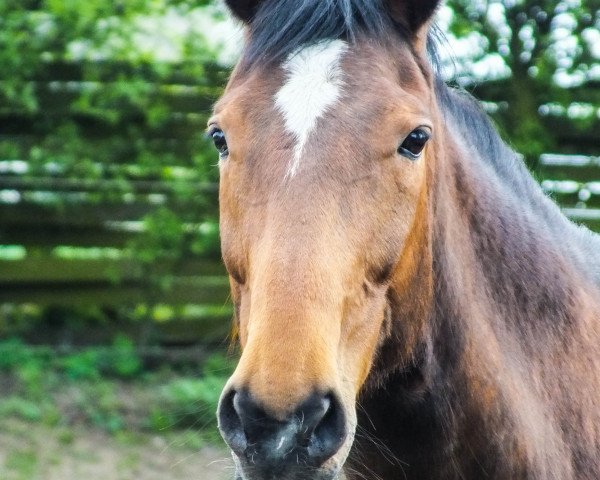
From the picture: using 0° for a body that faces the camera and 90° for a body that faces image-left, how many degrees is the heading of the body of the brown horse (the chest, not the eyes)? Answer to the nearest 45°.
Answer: approximately 45°

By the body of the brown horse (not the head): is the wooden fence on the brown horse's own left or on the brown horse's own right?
on the brown horse's own right
